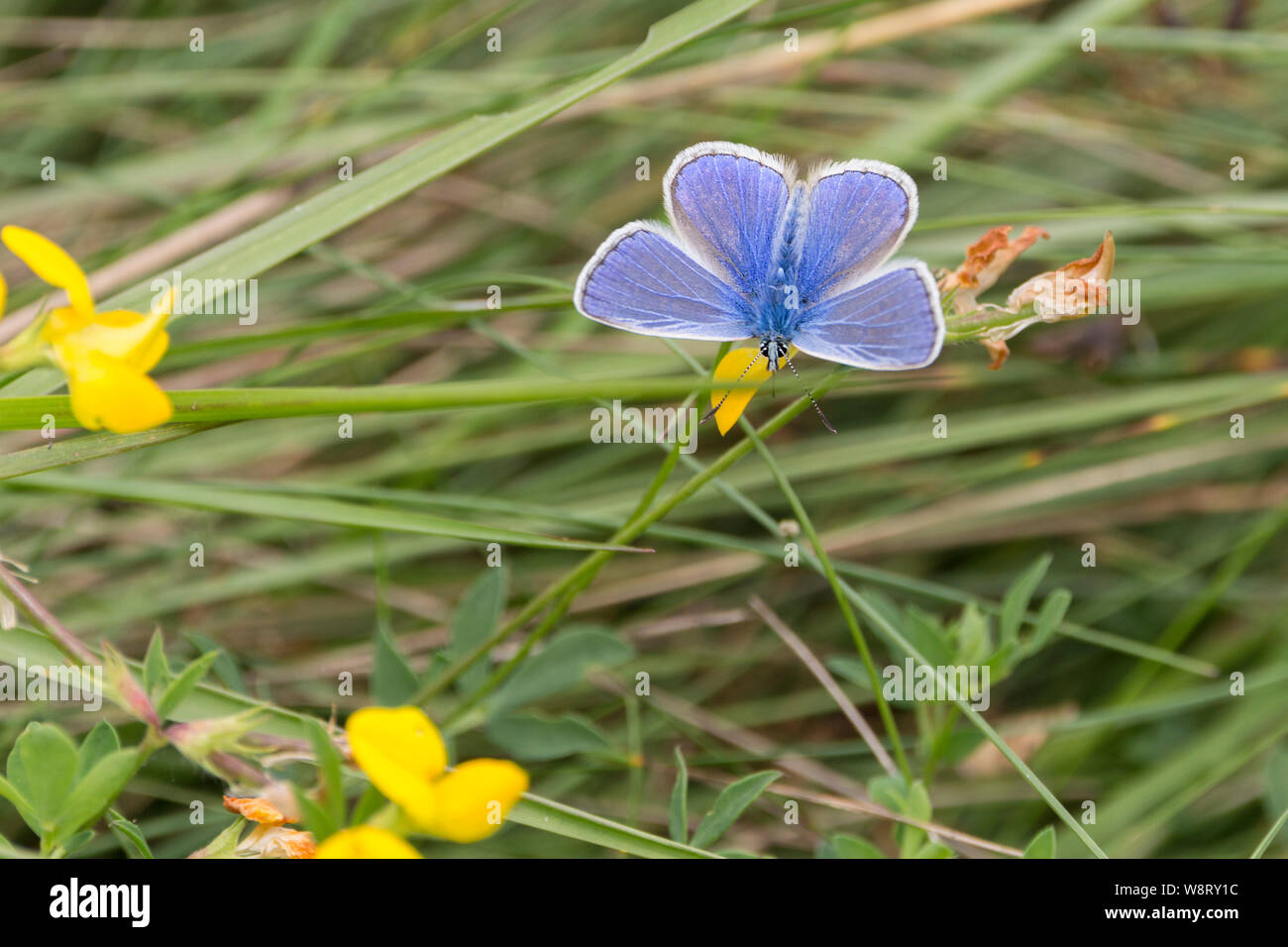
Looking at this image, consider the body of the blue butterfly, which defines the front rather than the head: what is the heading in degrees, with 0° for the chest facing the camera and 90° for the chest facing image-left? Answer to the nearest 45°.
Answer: approximately 0°
